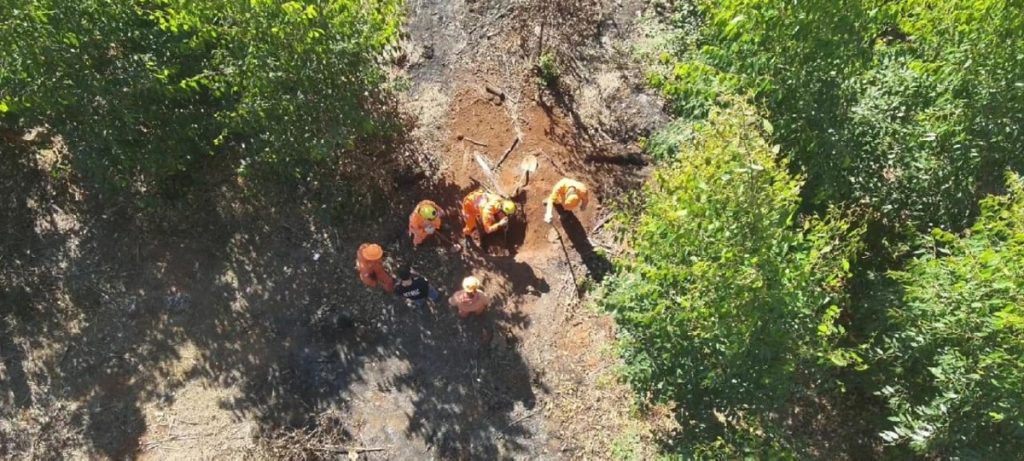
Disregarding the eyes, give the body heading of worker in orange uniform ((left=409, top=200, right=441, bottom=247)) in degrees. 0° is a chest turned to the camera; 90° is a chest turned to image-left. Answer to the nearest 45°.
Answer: approximately 270°

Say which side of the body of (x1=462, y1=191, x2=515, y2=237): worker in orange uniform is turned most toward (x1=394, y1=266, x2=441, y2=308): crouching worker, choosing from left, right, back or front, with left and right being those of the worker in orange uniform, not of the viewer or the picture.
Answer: right

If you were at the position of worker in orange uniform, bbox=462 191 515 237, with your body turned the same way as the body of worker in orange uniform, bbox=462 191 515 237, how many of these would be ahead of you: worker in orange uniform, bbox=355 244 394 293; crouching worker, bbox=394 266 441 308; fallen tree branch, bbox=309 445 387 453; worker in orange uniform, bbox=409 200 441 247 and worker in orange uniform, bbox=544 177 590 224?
1

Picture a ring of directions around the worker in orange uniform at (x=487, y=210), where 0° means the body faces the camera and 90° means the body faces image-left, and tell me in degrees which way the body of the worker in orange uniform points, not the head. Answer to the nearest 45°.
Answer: approximately 270°

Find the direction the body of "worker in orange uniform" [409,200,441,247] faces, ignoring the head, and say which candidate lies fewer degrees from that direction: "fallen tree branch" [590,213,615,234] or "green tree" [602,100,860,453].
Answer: the fallen tree branch

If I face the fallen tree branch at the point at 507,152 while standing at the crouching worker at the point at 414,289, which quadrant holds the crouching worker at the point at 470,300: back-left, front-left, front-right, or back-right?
front-right

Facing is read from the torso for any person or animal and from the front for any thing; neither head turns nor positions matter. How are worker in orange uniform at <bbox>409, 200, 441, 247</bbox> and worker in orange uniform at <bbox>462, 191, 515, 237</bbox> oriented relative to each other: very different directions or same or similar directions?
same or similar directions
